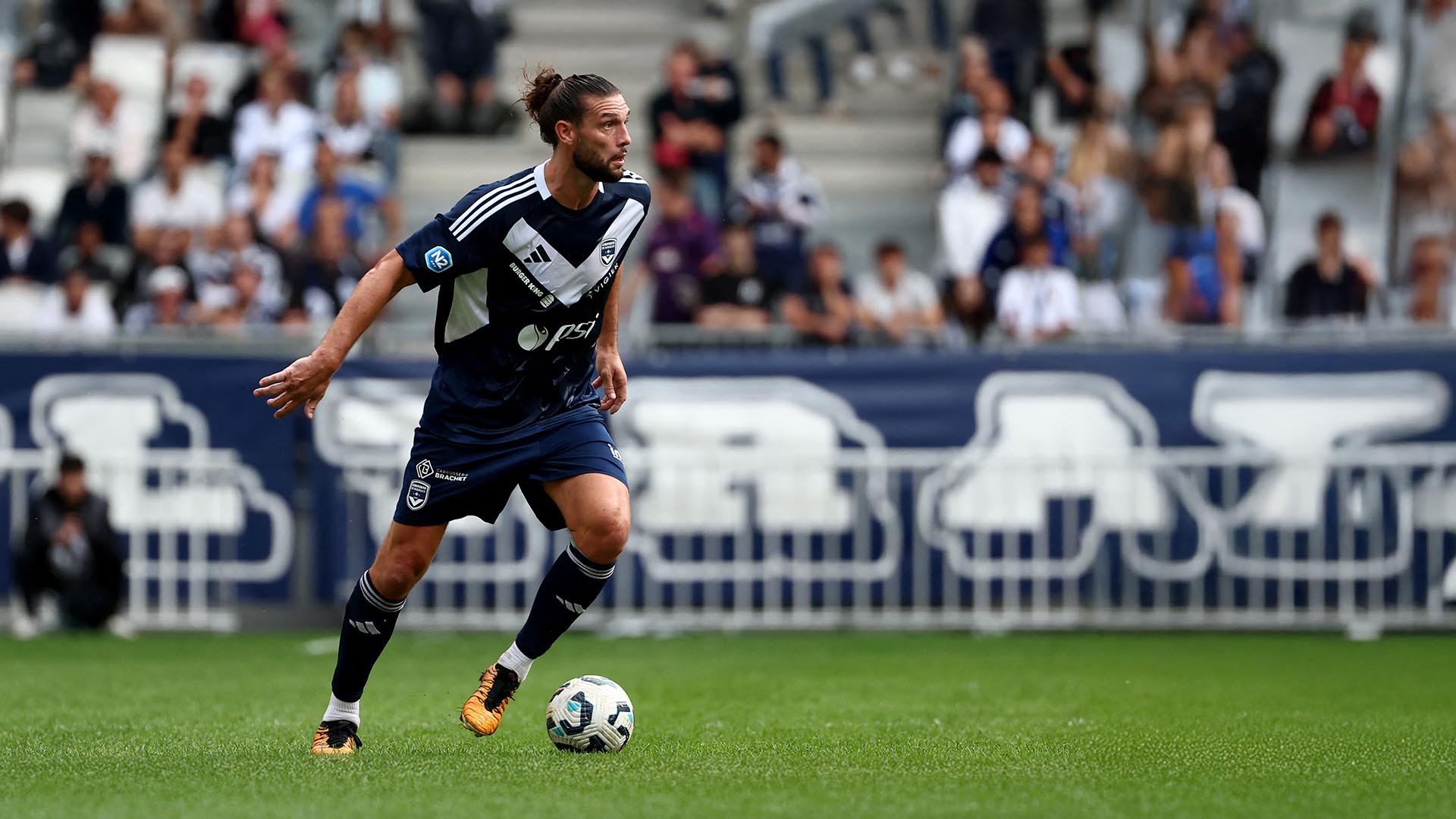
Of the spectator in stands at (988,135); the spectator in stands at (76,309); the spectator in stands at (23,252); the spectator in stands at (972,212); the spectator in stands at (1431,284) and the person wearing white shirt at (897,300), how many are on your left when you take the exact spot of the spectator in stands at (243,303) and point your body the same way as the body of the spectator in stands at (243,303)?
4

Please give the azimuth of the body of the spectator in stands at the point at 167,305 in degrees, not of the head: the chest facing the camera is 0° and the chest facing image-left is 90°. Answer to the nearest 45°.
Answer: approximately 0°

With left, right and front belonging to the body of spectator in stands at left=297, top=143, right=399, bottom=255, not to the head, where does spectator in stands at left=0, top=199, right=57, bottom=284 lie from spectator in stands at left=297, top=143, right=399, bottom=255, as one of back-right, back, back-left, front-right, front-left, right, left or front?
right

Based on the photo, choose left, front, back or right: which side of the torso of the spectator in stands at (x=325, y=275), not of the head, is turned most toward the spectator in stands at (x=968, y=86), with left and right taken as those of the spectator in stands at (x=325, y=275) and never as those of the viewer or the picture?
left

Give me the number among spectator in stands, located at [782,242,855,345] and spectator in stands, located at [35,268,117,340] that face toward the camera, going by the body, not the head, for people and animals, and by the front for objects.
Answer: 2

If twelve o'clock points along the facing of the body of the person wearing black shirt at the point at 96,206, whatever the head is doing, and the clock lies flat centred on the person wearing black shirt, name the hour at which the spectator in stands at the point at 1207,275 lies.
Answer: The spectator in stands is roughly at 10 o'clock from the person wearing black shirt.

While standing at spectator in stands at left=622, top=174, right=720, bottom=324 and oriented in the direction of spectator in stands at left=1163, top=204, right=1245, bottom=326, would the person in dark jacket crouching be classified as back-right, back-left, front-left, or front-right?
back-right

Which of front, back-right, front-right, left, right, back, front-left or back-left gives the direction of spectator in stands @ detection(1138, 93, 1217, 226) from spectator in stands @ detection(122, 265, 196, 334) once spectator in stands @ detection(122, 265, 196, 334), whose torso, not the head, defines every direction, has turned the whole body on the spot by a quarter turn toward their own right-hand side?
back

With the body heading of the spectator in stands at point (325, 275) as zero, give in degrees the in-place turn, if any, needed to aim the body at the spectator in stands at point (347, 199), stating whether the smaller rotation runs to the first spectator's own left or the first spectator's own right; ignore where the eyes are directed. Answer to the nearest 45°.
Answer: approximately 180°

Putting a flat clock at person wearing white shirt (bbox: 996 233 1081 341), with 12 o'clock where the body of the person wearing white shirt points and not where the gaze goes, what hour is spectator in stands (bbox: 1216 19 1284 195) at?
The spectator in stands is roughly at 7 o'clock from the person wearing white shirt.

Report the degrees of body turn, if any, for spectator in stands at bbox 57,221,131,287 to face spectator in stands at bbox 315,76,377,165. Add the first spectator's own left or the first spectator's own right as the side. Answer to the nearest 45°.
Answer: approximately 90° to the first spectator's own left
